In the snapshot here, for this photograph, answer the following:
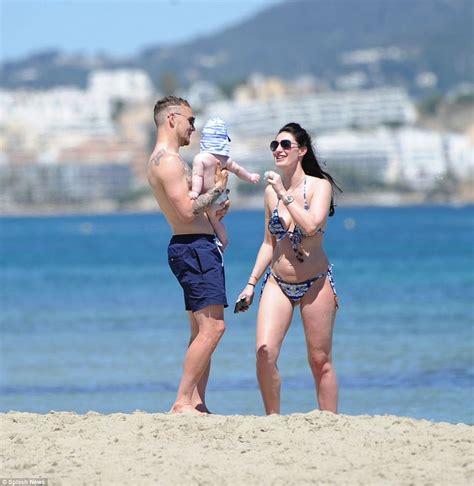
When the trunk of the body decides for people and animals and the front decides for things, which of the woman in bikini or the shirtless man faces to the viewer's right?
the shirtless man

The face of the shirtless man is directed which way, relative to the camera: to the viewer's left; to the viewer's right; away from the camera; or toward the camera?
to the viewer's right

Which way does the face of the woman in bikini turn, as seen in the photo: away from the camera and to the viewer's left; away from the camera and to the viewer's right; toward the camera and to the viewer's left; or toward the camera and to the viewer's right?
toward the camera and to the viewer's left

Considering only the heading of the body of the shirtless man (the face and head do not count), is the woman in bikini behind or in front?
in front

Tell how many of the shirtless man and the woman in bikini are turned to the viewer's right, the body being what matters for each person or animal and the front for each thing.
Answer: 1

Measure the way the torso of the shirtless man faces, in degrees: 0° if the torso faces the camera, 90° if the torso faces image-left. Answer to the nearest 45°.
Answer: approximately 270°

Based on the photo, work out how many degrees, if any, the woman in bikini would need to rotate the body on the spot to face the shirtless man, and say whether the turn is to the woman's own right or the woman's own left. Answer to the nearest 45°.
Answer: approximately 45° to the woman's own right
